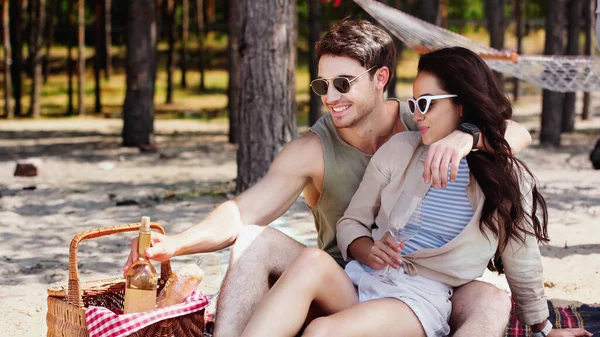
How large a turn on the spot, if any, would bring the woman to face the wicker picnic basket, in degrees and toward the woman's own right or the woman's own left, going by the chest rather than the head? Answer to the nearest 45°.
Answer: approximately 45° to the woman's own right

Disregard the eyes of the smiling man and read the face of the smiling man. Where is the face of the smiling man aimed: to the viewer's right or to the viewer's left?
to the viewer's left

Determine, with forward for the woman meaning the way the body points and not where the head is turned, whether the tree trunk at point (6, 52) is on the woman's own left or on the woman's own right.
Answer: on the woman's own right

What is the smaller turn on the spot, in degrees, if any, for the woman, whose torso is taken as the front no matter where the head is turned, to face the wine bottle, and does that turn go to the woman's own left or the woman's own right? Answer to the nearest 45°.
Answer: approximately 45° to the woman's own right

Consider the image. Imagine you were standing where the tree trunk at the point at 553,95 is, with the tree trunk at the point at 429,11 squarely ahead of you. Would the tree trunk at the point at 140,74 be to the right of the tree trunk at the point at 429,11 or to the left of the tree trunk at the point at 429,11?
left

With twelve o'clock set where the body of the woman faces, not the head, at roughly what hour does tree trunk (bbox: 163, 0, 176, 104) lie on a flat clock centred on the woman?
The tree trunk is roughly at 4 o'clock from the woman.

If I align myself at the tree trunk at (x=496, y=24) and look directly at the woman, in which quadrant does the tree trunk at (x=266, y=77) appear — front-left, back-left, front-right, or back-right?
front-right

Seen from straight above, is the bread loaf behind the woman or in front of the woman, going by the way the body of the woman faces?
in front

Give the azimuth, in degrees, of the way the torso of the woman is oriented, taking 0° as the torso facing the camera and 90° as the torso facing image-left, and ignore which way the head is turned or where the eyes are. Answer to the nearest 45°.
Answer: approximately 45°

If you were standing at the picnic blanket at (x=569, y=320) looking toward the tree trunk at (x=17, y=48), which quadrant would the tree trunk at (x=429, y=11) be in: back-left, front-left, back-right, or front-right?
front-right

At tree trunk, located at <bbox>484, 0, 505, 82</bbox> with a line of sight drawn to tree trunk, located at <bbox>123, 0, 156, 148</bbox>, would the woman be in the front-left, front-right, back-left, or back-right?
front-left

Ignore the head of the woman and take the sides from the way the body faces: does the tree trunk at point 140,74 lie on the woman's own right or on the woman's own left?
on the woman's own right

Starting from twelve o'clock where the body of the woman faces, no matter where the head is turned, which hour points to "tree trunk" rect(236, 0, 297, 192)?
The tree trunk is roughly at 4 o'clock from the woman.
